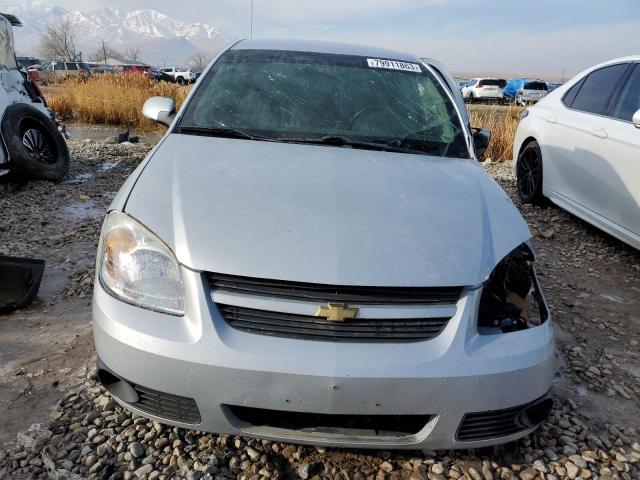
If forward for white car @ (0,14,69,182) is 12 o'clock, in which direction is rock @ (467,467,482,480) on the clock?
The rock is roughly at 10 o'clock from the white car.

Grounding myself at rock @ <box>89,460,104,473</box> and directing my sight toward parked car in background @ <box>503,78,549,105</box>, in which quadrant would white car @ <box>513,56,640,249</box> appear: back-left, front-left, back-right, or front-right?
front-right

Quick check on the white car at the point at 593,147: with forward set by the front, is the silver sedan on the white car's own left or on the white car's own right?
on the white car's own right

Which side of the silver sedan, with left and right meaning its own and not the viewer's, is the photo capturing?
front

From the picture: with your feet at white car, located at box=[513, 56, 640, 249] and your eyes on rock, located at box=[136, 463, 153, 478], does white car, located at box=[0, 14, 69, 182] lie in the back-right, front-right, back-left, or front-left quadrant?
front-right

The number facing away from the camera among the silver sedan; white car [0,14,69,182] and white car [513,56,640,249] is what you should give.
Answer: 0

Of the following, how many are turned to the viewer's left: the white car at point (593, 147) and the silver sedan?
0

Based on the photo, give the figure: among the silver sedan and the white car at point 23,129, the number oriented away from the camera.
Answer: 0

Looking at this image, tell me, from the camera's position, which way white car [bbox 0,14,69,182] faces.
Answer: facing the viewer and to the left of the viewer

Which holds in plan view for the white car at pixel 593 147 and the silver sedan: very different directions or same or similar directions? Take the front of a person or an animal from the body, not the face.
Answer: same or similar directions

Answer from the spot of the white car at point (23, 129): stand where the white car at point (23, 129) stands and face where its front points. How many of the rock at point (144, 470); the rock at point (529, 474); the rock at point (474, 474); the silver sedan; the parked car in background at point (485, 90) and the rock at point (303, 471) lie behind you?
1

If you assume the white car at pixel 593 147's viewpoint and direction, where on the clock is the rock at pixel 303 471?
The rock is roughly at 2 o'clock from the white car.
